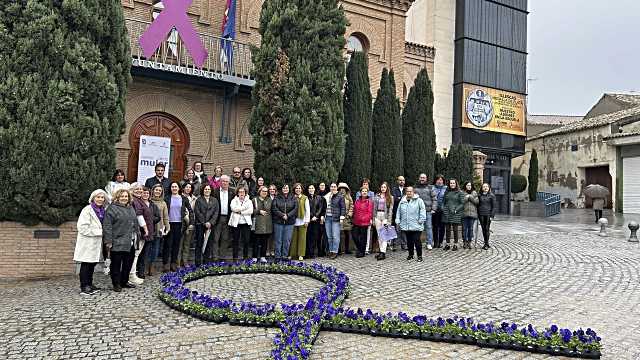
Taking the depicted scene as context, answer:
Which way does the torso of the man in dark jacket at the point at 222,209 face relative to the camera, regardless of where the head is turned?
toward the camera

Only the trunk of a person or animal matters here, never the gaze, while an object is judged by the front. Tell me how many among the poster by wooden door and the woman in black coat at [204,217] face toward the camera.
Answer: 2

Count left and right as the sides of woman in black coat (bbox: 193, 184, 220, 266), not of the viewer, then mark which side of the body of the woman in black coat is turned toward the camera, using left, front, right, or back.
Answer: front

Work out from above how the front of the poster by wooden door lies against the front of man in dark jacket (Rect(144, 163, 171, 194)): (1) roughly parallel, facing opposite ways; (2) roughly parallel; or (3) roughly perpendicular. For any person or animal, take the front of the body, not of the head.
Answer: roughly parallel

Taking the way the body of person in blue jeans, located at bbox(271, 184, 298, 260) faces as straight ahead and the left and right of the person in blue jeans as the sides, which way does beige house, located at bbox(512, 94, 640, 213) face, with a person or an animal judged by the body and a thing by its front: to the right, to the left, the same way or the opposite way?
to the right

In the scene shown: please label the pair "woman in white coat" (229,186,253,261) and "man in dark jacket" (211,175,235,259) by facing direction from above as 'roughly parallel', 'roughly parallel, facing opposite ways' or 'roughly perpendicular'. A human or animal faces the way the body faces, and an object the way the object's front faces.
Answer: roughly parallel

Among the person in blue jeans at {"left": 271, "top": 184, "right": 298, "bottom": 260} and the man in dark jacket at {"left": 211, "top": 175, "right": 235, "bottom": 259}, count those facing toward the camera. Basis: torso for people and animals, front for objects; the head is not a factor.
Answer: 2

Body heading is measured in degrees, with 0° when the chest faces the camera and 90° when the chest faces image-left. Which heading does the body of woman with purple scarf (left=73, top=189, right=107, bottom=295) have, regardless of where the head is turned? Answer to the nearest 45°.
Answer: approximately 315°

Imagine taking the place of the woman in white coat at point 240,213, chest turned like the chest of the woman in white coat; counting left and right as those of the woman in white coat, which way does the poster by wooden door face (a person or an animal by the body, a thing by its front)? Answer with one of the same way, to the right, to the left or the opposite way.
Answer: the same way

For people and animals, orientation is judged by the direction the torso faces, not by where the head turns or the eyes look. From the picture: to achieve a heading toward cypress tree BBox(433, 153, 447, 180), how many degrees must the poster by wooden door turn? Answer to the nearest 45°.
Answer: approximately 90° to its left

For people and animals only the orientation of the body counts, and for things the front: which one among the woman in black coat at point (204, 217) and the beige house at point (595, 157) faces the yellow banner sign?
the beige house

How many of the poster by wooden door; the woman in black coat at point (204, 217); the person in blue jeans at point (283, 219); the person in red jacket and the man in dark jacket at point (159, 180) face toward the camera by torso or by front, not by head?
5

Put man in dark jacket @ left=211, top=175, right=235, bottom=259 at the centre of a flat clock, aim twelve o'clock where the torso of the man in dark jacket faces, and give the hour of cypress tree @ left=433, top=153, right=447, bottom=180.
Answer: The cypress tree is roughly at 8 o'clock from the man in dark jacket.

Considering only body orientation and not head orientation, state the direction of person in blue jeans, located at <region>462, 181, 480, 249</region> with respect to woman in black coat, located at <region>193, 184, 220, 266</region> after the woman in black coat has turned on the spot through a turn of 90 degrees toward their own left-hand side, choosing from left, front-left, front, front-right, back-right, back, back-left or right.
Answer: front

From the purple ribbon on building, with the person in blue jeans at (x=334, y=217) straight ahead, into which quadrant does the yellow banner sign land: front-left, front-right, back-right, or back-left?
front-left

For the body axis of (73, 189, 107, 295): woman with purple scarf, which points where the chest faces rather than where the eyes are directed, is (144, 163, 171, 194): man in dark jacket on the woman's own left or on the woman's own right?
on the woman's own left

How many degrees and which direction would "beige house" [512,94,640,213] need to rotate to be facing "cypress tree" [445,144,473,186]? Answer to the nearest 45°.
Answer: approximately 45° to its left

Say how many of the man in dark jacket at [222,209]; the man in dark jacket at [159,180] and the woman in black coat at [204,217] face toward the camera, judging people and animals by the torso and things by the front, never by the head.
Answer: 3
